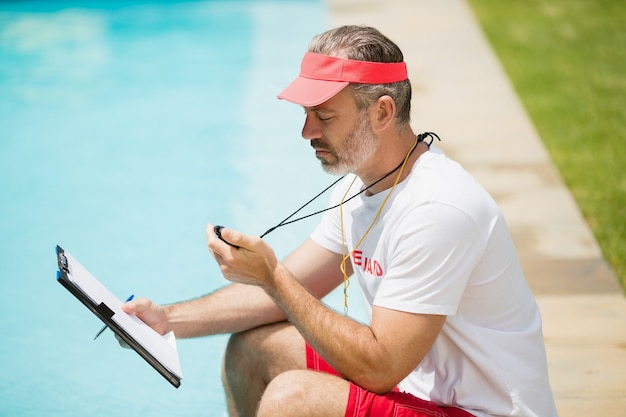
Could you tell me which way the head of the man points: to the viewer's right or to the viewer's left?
to the viewer's left

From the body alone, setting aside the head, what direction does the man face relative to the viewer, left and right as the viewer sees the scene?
facing to the left of the viewer
